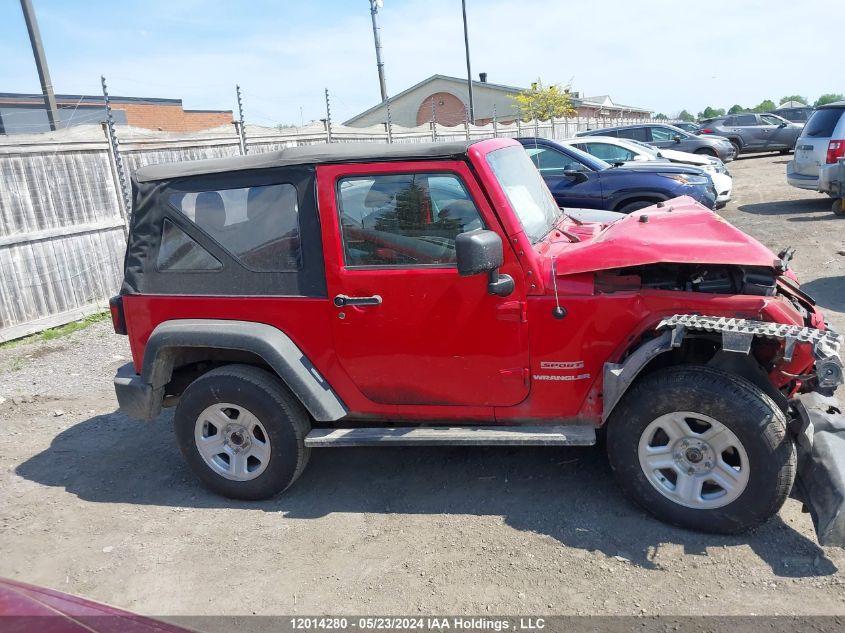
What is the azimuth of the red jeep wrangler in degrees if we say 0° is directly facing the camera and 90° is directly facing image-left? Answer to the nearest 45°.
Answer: approximately 270°

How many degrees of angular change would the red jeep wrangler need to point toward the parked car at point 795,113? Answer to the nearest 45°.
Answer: approximately 45° to its left

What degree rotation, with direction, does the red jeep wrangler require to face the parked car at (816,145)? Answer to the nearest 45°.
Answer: approximately 45° to its left

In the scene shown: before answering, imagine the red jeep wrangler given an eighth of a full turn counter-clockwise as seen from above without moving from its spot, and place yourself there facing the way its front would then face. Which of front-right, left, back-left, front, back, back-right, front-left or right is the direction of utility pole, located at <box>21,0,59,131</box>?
left

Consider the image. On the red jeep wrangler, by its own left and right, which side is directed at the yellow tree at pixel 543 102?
left

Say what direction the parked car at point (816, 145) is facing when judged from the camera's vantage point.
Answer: facing away from the viewer and to the right of the viewer

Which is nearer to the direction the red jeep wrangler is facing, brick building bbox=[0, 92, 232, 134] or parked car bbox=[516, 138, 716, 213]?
the parked car
